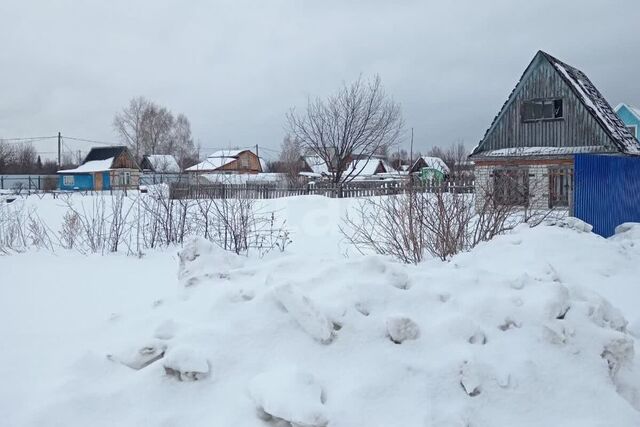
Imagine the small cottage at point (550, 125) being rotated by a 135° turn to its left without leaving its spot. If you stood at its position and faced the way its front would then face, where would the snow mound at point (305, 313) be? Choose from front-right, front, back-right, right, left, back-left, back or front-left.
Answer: back-right

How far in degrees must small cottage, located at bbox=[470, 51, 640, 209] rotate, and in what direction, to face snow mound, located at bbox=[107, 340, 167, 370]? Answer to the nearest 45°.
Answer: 0° — it already faces it

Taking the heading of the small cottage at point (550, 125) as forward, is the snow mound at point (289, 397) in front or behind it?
in front

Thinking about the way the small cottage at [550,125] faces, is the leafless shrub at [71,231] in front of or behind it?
in front

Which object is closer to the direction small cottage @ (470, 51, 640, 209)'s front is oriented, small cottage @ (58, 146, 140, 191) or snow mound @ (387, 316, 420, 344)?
the snow mound

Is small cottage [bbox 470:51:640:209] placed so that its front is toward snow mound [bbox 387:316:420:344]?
yes

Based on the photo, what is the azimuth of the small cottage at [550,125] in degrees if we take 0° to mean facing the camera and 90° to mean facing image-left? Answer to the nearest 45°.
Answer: approximately 0°

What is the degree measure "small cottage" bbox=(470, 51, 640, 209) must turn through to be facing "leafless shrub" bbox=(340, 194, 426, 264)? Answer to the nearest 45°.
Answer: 0° — it already faces it

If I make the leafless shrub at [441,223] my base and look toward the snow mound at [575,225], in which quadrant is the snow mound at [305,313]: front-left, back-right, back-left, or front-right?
back-right

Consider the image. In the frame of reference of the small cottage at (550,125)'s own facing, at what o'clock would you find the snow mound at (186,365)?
The snow mound is roughly at 12 o'clock from the small cottage.

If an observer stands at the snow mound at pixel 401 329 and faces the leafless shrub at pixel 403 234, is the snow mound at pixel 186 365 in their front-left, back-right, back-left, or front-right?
back-left
